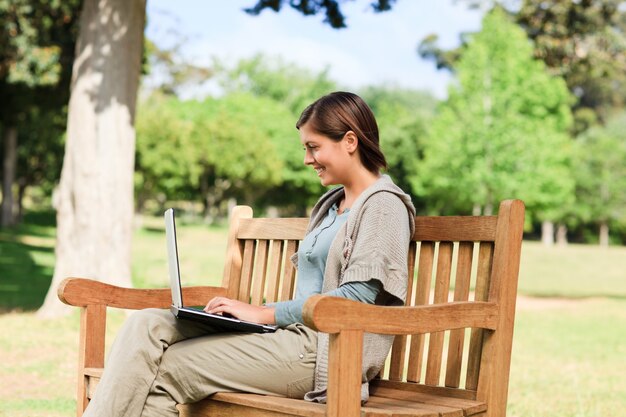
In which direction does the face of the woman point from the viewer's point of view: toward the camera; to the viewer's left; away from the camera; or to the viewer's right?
to the viewer's left

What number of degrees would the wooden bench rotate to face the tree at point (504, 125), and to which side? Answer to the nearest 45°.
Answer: approximately 135° to its right

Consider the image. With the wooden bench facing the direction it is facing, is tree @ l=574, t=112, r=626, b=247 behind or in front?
behind

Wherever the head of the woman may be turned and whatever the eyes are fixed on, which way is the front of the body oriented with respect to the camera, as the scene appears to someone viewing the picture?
to the viewer's left

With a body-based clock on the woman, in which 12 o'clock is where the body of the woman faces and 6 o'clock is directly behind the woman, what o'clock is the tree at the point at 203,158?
The tree is roughly at 3 o'clock from the woman.

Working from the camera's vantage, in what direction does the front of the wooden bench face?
facing the viewer and to the left of the viewer
